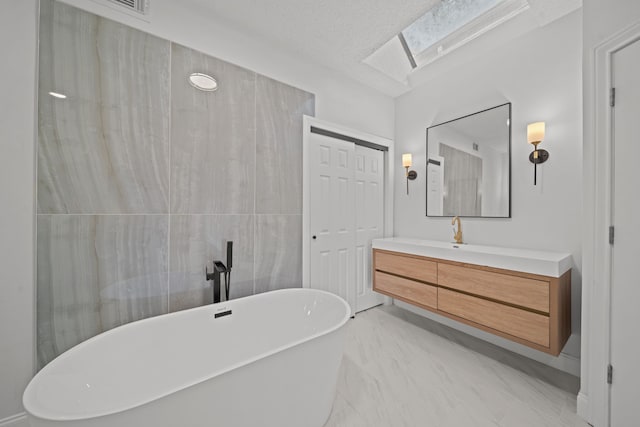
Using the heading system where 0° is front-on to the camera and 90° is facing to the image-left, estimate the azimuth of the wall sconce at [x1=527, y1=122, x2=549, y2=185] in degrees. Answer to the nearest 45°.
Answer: approximately 45°

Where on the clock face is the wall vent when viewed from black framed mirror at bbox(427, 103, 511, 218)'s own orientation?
The wall vent is roughly at 12 o'clock from the black framed mirror.

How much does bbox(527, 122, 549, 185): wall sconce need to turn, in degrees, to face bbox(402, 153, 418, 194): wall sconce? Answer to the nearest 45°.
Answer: approximately 45° to its right

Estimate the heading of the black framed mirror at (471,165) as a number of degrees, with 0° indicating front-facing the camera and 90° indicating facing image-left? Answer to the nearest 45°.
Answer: approximately 45°
